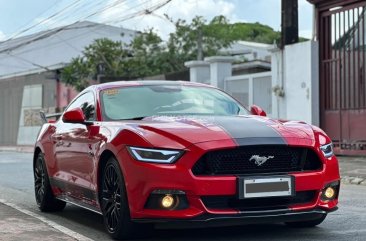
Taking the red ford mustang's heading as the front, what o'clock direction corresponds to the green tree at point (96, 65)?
The green tree is roughly at 7 o'clock from the red ford mustang.

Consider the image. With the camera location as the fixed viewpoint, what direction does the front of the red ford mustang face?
facing the viewer and to the right of the viewer

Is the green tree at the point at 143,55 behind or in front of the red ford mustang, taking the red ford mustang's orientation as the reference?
behind
